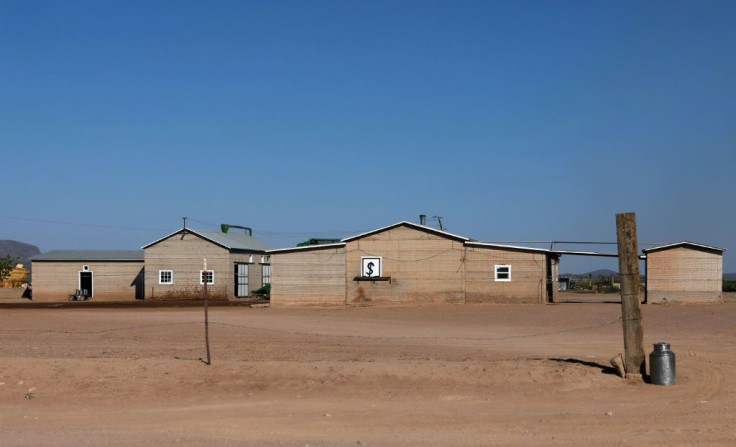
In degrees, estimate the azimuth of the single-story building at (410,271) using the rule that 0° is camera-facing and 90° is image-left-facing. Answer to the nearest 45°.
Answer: approximately 0°

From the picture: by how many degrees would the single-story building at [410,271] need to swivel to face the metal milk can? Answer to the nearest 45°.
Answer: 0° — it already faces it

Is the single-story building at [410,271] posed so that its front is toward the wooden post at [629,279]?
yes

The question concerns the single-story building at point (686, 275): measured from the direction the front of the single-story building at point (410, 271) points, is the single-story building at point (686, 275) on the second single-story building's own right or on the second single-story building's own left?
on the second single-story building's own left

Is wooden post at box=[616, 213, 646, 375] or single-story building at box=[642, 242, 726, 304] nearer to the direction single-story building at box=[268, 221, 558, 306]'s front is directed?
the wooden post

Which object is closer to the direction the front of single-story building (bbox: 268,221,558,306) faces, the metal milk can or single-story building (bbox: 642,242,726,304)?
the metal milk can
